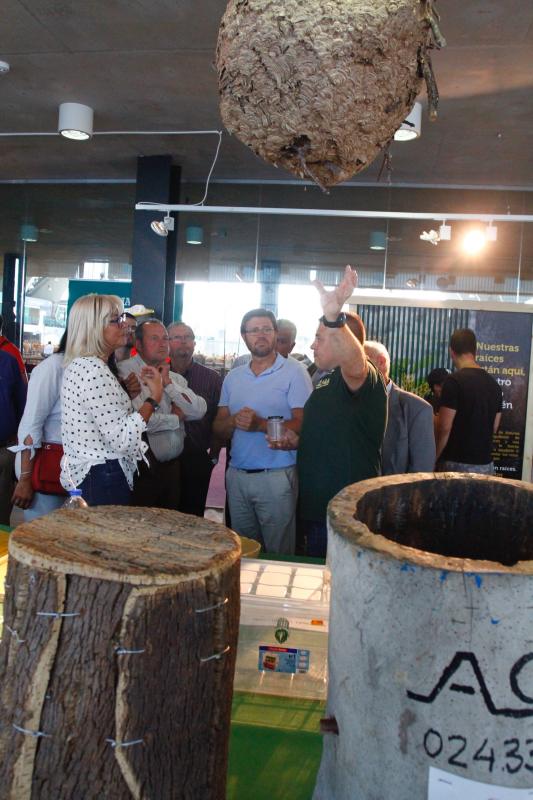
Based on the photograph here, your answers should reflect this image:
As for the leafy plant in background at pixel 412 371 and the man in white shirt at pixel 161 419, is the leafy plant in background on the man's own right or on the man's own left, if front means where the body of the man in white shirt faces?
on the man's own left

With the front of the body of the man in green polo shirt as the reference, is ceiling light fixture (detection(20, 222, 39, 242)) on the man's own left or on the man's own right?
on the man's own right

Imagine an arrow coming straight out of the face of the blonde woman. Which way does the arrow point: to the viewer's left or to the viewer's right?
to the viewer's right

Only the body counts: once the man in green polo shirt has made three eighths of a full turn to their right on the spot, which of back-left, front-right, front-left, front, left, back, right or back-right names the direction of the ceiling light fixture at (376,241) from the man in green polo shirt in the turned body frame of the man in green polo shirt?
front-left

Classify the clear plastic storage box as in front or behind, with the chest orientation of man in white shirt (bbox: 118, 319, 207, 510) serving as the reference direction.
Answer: in front

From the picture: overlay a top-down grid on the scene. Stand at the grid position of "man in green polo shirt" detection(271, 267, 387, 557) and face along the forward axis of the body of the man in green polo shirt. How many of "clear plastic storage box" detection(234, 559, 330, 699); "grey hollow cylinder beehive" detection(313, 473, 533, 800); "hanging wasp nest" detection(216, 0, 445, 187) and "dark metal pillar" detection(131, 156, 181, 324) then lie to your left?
3

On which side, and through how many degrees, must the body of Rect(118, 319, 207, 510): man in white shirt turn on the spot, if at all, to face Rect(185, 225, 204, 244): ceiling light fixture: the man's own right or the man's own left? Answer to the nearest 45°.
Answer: approximately 135° to the man's own left

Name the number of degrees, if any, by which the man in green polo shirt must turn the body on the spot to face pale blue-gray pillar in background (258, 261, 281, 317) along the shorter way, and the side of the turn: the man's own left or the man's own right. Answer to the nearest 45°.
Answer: approximately 90° to the man's own right

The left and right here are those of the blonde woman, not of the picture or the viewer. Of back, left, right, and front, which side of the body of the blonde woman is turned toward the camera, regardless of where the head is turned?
right

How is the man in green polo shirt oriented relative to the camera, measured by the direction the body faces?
to the viewer's left

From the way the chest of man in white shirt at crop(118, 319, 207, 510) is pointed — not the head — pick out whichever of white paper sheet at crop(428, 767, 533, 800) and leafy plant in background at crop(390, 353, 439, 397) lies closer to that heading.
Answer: the white paper sheet

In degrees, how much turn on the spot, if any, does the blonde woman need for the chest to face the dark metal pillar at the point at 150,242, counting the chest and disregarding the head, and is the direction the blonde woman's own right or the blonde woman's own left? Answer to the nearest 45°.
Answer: approximately 90° to the blonde woman's own left

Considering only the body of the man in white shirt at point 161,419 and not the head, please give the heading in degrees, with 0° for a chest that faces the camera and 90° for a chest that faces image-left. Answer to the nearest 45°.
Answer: approximately 315°

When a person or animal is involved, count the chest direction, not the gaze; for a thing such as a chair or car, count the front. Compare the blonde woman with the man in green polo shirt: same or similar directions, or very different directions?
very different directions

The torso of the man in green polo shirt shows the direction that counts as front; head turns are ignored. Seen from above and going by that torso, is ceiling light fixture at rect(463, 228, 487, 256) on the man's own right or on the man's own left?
on the man's own right

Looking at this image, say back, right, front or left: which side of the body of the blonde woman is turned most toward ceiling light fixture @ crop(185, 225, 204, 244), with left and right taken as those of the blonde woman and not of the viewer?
left
